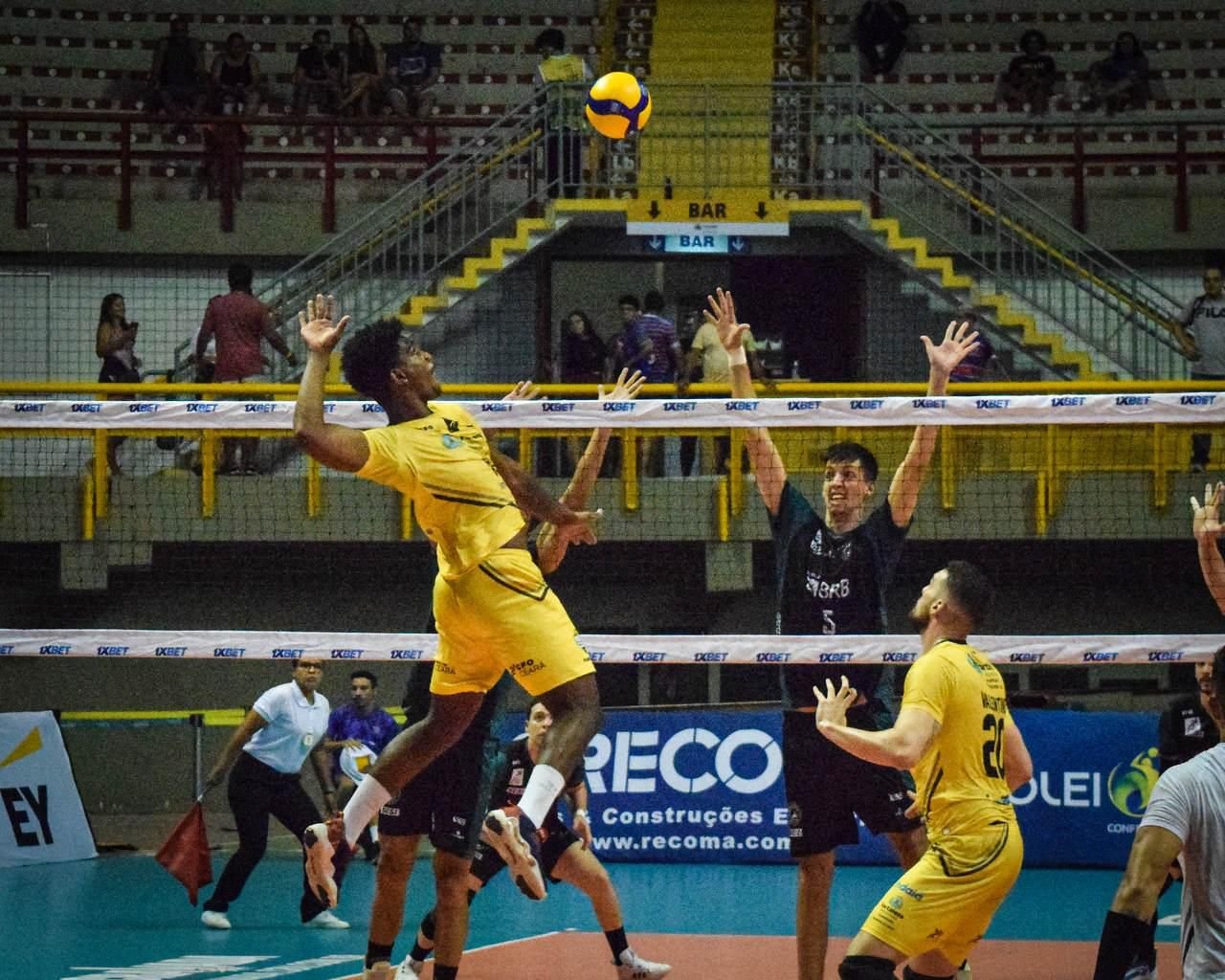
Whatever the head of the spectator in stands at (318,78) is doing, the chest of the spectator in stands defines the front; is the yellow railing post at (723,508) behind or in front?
in front

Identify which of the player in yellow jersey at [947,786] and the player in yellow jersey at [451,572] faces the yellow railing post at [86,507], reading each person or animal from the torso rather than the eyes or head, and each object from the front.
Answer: the player in yellow jersey at [947,786]

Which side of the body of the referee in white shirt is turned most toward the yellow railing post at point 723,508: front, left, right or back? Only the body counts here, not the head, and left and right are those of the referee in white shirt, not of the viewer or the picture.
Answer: left

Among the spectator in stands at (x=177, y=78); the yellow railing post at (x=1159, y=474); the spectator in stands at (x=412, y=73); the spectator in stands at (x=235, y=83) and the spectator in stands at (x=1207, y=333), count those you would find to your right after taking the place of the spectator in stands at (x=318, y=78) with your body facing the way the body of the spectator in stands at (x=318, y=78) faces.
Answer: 2

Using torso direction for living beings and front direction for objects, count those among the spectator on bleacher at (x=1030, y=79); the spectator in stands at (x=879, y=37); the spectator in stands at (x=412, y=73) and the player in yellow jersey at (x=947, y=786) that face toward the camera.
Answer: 3

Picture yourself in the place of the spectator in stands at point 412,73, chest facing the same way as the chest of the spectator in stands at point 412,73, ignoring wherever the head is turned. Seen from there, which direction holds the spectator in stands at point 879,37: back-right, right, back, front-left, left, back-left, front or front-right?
left

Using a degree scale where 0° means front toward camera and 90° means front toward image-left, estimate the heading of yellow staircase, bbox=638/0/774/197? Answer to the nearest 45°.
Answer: approximately 0°

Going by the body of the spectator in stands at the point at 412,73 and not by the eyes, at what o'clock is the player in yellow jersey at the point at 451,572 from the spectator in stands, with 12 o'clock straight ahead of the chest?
The player in yellow jersey is roughly at 12 o'clock from the spectator in stands.

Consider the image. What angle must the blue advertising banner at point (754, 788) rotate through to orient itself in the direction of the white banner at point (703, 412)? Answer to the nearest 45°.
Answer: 0° — it already faces it
